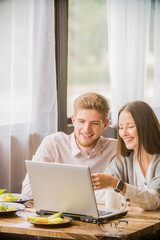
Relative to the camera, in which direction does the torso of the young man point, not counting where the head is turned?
toward the camera

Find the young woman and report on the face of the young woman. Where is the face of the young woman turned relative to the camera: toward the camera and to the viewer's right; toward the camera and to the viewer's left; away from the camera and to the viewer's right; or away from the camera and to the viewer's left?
toward the camera and to the viewer's left

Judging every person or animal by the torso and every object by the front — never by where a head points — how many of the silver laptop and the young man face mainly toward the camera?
1

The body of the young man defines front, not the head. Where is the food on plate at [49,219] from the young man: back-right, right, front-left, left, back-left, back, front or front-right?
front

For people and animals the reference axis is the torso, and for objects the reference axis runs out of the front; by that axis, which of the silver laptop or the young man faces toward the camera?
the young man

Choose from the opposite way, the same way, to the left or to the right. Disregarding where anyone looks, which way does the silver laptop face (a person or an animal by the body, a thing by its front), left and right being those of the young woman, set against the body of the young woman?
the opposite way

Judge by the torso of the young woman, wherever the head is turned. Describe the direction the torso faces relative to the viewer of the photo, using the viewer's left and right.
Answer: facing the viewer and to the left of the viewer

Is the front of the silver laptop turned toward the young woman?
yes

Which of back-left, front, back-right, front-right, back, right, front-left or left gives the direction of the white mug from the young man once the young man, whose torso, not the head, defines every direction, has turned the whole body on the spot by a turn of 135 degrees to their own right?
back-left

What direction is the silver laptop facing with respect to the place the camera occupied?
facing away from the viewer and to the right of the viewer
